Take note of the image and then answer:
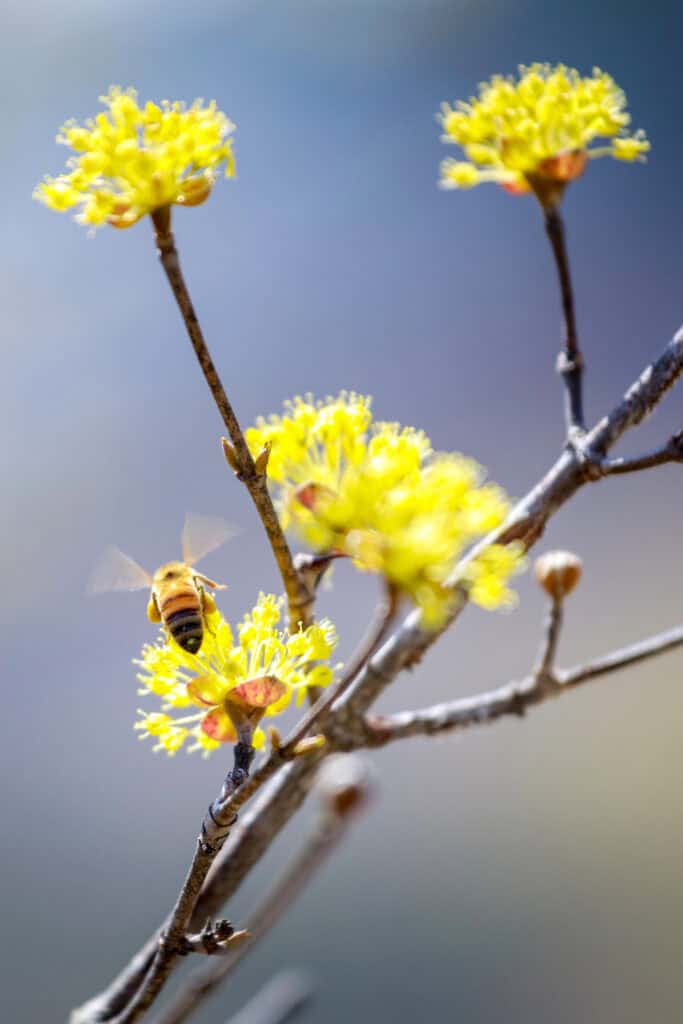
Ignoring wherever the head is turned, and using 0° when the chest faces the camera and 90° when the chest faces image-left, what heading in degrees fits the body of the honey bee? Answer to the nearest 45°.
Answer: approximately 180°
